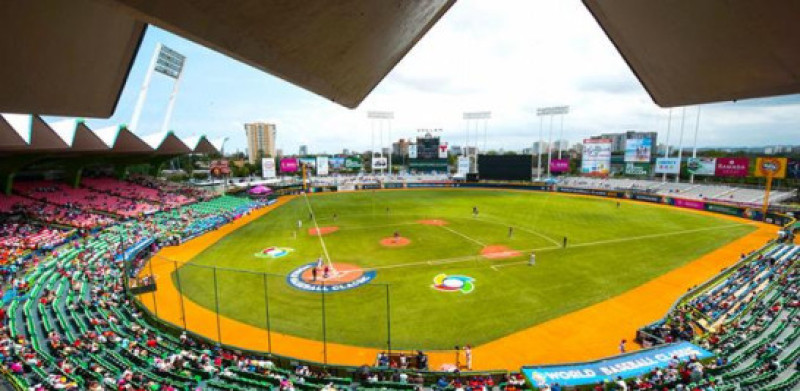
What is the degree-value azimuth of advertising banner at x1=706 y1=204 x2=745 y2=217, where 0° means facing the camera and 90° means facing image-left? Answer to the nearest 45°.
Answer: approximately 45°

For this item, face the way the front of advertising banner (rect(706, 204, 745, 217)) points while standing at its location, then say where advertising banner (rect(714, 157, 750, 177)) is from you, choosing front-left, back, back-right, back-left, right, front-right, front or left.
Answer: back-right

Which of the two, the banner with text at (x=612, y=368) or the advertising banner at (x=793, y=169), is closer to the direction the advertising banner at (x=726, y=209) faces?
the banner with text

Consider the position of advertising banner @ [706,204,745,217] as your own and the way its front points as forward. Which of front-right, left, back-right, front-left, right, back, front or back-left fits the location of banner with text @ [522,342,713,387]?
front-left

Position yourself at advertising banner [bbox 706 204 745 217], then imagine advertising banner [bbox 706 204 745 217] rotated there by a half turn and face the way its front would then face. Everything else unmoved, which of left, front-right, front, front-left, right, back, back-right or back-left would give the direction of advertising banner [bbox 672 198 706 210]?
left

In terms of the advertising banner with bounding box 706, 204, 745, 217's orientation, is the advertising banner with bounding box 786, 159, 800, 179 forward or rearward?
rearward
